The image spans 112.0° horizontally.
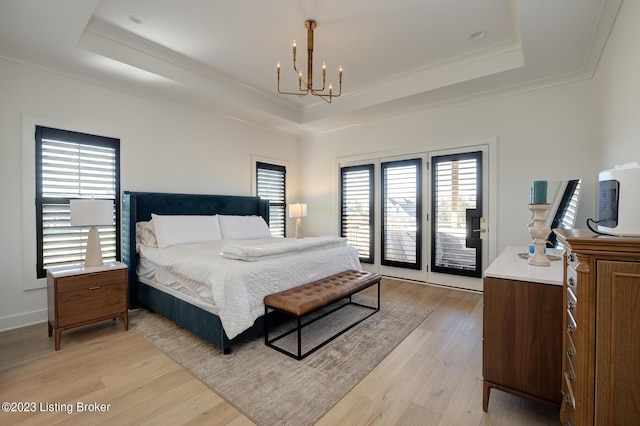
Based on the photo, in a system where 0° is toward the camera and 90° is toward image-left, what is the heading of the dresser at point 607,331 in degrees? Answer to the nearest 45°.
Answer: approximately 90°

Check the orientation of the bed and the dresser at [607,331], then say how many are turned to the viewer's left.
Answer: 1

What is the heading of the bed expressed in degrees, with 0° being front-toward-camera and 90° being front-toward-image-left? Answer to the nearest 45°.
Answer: approximately 315°

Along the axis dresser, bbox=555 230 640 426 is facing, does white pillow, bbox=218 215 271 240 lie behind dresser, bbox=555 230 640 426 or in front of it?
in front

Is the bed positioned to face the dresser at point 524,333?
yes

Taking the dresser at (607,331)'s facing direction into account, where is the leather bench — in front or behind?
in front

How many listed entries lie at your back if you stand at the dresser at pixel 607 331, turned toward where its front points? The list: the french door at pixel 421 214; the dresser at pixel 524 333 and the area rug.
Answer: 0

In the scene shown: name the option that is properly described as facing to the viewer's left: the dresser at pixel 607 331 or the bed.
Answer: the dresser

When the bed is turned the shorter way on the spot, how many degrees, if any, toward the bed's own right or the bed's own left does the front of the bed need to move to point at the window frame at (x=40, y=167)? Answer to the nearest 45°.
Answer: approximately 180°

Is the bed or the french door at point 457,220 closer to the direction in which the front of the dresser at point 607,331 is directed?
the bed

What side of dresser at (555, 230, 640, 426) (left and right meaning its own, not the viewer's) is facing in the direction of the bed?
front

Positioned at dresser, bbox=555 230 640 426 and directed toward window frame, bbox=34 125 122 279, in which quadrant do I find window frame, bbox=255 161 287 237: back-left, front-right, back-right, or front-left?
front-right

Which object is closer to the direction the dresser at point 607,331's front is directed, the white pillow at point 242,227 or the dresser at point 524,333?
the white pillow

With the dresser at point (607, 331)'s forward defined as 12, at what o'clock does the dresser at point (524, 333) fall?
the dresser at point (524, 333) is roughly at 2 o'clock from the dresser at point (607, 331).

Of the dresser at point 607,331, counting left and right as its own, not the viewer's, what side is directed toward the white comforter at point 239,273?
front

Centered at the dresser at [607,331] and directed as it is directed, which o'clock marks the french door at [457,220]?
The french door is roughly at 2 o'clock from the dresser.

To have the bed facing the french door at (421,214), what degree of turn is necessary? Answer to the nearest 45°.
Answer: approximately 45° to its left
